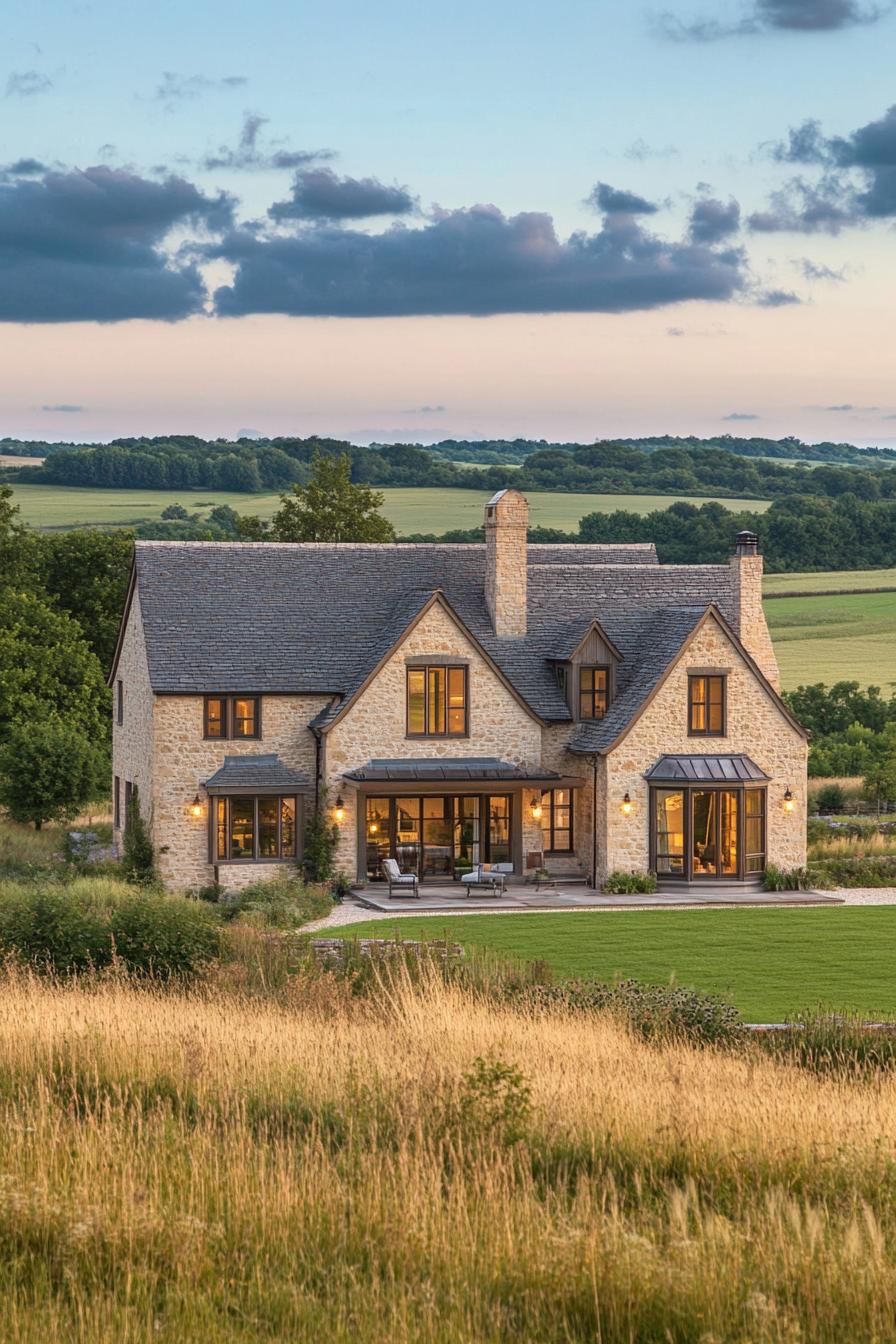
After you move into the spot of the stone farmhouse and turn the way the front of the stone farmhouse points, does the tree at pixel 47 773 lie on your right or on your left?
on your right

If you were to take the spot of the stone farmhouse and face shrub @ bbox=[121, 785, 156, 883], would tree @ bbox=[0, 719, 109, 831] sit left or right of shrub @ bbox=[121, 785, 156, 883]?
right

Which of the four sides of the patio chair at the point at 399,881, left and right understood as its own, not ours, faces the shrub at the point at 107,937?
back

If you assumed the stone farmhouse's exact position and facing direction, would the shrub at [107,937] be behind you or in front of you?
in front

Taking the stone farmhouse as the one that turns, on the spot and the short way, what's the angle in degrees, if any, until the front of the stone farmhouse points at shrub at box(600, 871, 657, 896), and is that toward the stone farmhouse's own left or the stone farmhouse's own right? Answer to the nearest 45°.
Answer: approximately 90° to the stone farmhouse's own left

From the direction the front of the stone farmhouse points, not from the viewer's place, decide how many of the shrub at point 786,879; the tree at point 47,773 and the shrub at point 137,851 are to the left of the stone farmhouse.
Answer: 1

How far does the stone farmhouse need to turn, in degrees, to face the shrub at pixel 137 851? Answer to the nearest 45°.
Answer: approximately 90° to its right

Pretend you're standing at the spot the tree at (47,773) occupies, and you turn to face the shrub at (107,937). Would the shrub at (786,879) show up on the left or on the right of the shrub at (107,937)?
left

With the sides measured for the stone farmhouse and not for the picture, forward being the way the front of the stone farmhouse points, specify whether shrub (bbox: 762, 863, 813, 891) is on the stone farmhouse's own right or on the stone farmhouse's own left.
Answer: on the stone farmhouse's own left
